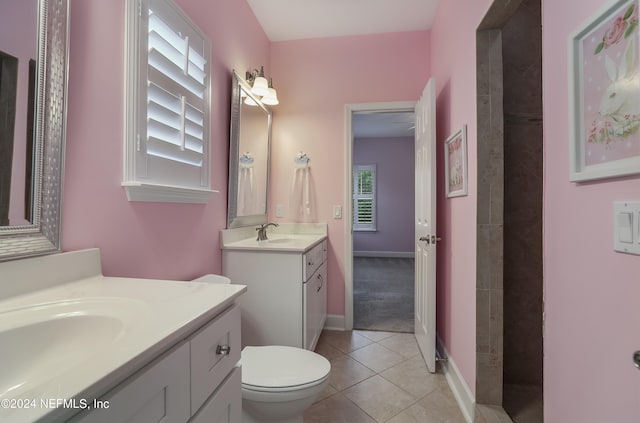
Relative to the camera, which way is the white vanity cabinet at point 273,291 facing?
to the viewer's right

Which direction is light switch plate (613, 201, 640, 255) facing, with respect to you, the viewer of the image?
facing the viewer and to the left of the viewer

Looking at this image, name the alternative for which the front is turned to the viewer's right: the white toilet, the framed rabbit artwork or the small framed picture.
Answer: the white toilet

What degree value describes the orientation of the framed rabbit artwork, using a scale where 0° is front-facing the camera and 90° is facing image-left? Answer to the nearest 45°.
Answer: approximately 45°

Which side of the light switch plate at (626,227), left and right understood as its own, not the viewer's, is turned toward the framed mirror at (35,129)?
front

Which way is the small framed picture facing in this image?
to the viewer's left

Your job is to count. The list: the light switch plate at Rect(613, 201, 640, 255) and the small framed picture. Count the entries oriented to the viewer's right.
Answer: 0

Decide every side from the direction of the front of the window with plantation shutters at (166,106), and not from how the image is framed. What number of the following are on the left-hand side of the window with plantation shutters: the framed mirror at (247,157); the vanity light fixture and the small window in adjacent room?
3

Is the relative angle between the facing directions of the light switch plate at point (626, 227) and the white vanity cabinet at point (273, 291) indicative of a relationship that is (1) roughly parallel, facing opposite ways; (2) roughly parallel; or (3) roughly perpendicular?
roughly parallel, facing opposite ways

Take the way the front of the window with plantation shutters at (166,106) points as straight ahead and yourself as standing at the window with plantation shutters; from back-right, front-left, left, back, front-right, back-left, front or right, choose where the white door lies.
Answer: front-left

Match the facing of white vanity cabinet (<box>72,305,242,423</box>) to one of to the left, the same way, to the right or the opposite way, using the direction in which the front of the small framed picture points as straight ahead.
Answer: the opposite way

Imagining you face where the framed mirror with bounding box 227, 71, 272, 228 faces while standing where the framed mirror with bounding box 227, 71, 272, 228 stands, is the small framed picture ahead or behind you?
ahead

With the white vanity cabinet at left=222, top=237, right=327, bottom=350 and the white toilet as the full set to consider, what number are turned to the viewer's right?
2

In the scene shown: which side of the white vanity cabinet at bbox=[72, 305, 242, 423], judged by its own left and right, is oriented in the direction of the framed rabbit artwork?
front

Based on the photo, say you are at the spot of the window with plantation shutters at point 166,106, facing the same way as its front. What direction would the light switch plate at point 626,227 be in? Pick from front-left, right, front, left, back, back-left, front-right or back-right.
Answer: front
